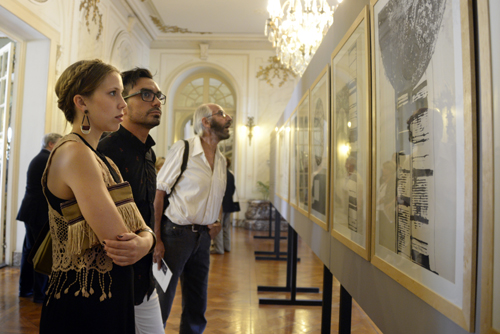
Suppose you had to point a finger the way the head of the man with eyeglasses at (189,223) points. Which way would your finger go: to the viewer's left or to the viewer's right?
to the viewer's right

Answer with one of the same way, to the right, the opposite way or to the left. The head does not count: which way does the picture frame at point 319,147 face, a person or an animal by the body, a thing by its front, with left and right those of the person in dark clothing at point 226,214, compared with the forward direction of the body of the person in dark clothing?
the opposite way

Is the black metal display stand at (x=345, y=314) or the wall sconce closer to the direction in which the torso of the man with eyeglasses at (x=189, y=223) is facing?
the black metal display stand

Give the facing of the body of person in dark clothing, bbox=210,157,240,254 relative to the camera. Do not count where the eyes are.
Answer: to the viewer's right

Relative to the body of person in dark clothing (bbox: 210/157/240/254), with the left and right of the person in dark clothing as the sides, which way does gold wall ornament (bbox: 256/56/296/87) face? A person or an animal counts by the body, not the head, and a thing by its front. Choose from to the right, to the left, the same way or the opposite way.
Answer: to the right

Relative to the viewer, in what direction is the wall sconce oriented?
toward the camera

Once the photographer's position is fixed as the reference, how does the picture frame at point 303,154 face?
facing to the left of the viewer

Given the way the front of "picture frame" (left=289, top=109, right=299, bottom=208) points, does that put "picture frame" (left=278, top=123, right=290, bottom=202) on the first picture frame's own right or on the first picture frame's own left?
on the first picture frame's own right

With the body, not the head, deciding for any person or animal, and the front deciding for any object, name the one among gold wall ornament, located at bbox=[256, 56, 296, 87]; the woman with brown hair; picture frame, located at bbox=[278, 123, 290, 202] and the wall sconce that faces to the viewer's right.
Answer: the woman with brown hair

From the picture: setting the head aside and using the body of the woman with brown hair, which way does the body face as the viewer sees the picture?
to the viewer's right

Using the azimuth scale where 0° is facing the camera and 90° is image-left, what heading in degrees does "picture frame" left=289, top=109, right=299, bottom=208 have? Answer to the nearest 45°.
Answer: approximately 90°

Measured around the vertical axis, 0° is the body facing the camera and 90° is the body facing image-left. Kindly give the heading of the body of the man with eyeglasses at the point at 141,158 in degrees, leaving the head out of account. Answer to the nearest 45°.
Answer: approximately 315°

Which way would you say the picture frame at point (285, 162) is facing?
to the viewer's left

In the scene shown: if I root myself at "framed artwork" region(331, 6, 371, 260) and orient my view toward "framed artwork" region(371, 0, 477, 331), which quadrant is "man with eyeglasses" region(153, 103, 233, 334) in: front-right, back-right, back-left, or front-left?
back-right

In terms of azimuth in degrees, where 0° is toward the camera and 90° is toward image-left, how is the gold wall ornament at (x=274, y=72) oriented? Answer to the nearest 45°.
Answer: approximately 0°
